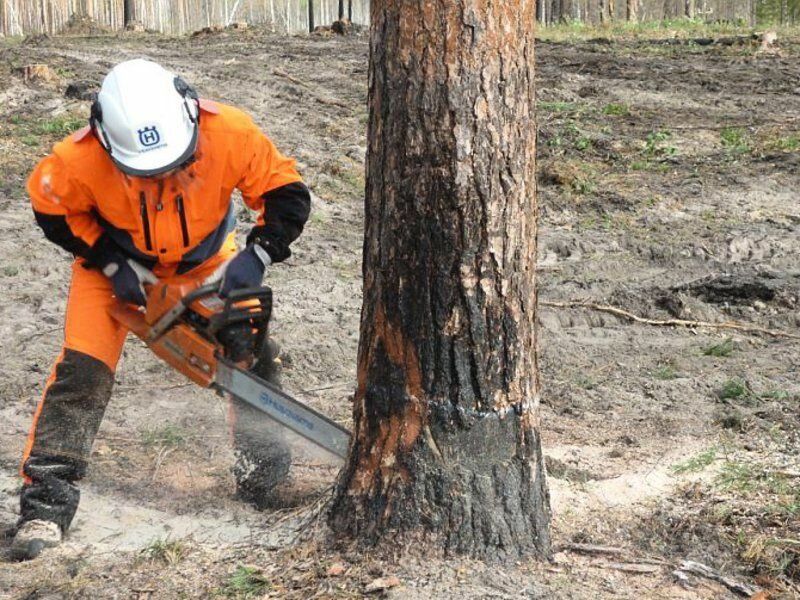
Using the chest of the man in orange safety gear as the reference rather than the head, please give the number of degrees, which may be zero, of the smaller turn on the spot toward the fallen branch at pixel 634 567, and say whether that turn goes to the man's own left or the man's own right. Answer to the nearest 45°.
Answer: approximately 45° to the man's own left

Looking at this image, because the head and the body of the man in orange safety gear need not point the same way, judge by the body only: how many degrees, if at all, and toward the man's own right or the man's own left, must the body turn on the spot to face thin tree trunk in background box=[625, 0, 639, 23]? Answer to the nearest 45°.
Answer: approximately 135° to the man's own left

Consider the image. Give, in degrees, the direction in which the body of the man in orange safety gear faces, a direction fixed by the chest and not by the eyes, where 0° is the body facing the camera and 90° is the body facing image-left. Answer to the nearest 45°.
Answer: approximately 0°

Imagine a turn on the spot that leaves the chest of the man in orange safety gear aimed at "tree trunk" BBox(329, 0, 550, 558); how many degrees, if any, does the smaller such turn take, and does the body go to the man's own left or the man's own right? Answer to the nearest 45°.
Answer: approximately 45° to the man's own left

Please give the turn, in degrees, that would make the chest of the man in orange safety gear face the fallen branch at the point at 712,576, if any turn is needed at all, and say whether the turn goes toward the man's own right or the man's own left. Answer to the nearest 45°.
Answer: approximately 45° to the man's own left

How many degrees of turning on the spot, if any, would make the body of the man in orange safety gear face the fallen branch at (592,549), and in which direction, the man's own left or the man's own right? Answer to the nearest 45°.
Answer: approximately 45° to the man's own left
